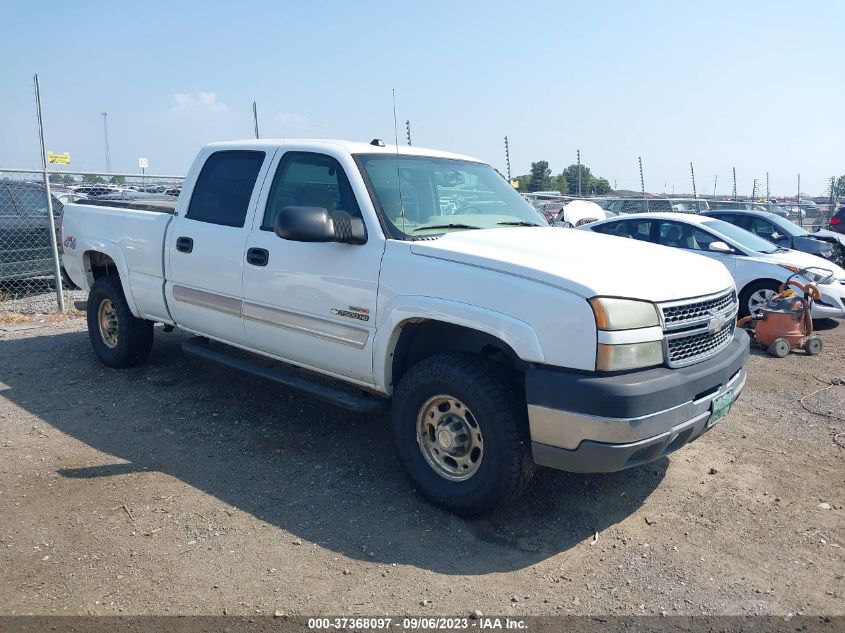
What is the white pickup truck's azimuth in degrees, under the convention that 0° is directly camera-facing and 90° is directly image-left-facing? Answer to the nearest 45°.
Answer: approximately 315°

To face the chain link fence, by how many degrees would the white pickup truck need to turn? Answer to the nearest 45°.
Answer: approximately 180°

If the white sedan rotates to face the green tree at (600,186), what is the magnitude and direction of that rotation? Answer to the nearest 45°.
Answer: approximately 135° to its left

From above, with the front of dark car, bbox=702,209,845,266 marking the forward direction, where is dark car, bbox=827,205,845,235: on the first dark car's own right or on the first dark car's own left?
on the first dark car's own left

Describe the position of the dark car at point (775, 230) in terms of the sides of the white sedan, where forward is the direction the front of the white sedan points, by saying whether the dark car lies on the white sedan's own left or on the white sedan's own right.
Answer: on the white sedan's own left

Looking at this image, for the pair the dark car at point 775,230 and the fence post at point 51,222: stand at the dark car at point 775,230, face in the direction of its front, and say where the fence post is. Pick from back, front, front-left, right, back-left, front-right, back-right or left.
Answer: right

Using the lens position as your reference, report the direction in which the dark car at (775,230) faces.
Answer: facing the viewer and to the right of the viewer

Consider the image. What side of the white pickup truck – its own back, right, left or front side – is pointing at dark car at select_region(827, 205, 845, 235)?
left

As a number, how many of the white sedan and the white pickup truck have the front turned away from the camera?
0
